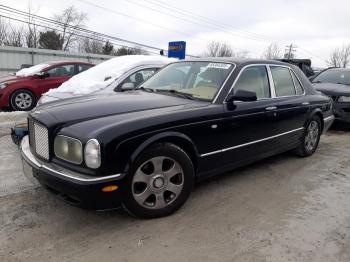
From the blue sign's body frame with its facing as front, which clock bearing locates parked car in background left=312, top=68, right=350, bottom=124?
The parked car in background is roughly at 11 o'clock from the blue sign.

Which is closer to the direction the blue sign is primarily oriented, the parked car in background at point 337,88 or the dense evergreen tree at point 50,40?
the parked car in background

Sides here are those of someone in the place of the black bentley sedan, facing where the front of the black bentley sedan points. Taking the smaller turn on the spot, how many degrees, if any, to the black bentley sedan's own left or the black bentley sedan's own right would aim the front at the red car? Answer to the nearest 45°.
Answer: approximately 90° to the black bentley sedan's own right

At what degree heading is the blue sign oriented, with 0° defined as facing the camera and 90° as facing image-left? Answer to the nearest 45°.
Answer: approximately 0°

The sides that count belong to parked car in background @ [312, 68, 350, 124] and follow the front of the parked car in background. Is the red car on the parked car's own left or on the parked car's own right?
on the parked car's own right

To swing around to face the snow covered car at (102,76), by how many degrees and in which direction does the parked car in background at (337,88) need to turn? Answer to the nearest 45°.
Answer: approximately 90° to its right
